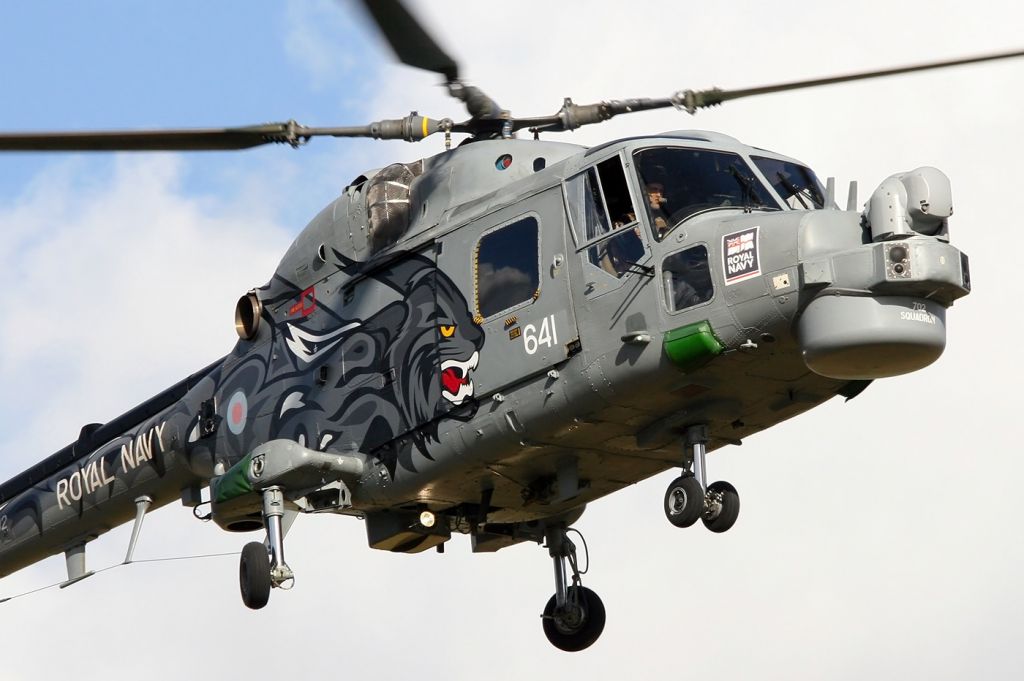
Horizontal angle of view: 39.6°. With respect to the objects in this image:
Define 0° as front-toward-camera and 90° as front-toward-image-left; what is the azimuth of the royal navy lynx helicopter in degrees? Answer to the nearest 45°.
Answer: approximately 315°
